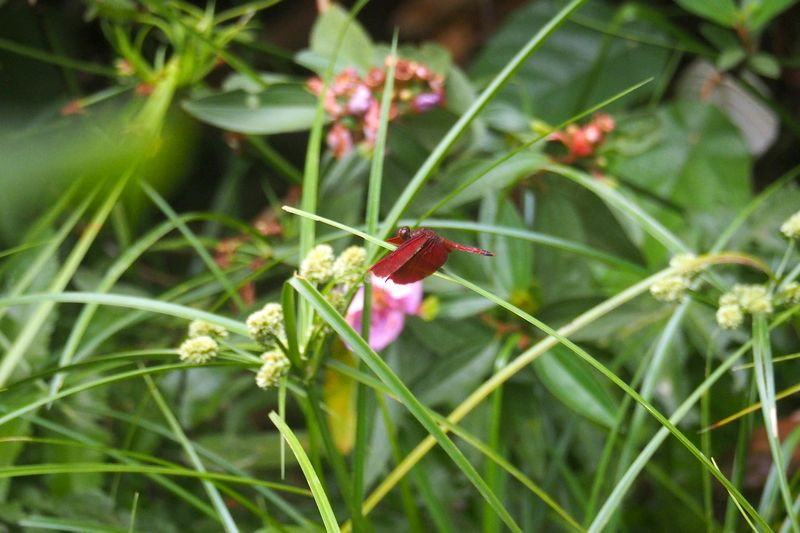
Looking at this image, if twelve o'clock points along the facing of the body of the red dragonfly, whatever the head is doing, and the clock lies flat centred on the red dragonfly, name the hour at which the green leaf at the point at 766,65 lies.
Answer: The green leaf is roughly at 4 o'clock from the red dragonfly.

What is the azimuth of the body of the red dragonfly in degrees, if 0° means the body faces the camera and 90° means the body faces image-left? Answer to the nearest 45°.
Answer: approximately 90°

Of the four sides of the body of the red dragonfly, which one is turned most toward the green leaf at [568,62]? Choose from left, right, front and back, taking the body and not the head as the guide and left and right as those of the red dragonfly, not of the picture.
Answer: right

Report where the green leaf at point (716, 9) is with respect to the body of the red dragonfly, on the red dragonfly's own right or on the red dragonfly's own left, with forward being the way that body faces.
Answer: on the red dragonfly's own right

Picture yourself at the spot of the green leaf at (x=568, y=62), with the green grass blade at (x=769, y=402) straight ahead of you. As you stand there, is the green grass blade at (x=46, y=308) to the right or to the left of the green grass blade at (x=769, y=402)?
right
